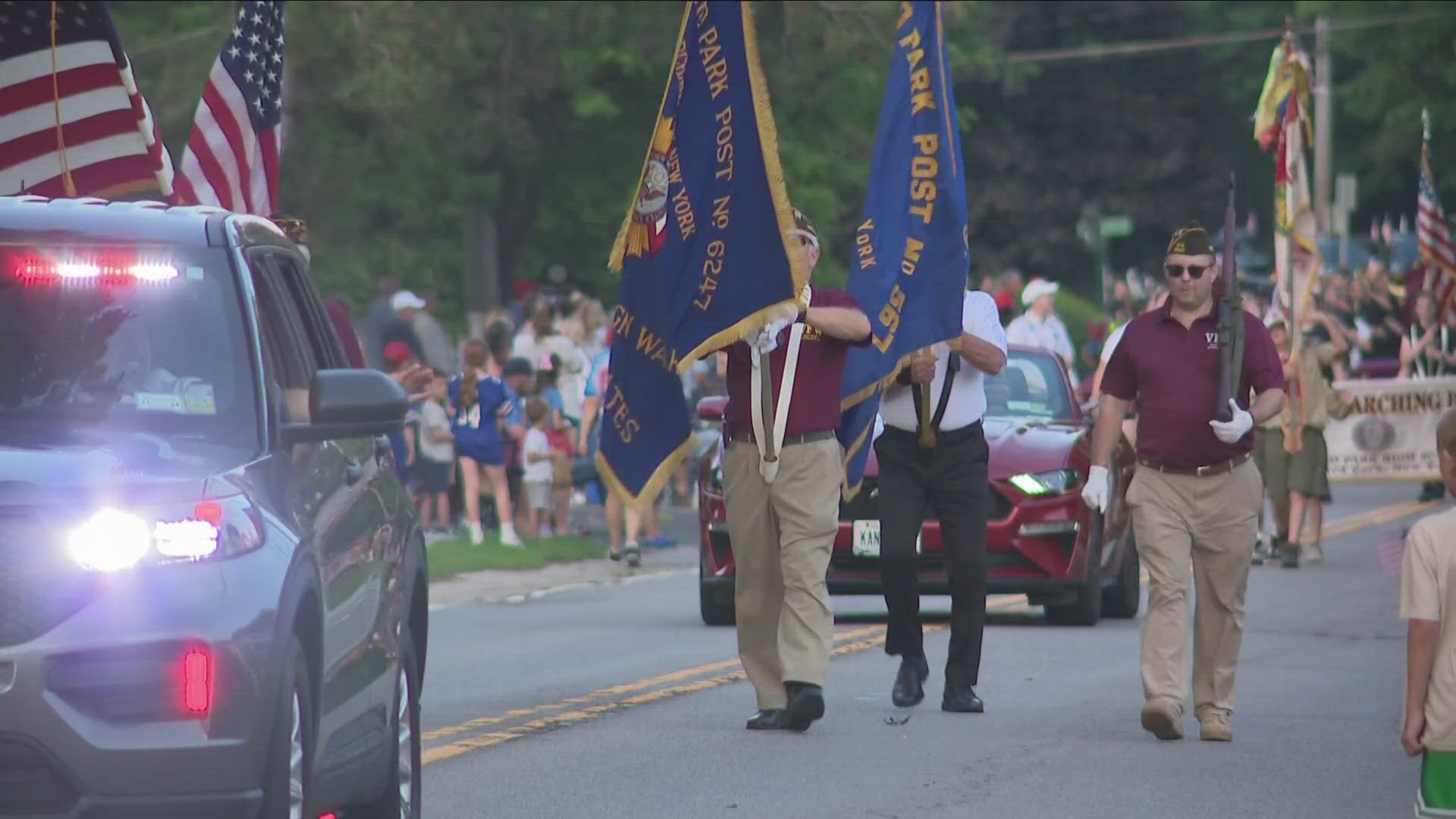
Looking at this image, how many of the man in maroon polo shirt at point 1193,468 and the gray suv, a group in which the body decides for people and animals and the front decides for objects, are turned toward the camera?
2

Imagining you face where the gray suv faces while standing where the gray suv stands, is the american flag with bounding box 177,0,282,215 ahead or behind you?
behind

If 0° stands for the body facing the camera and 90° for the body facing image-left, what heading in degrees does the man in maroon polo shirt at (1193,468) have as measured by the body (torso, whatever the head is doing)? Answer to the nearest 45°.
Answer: approximately 0°

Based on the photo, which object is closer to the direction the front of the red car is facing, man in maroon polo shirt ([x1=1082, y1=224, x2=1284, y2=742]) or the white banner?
the man in maroon polo shirt

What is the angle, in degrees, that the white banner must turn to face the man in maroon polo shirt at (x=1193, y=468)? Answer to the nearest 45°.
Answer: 0° — it already faces them

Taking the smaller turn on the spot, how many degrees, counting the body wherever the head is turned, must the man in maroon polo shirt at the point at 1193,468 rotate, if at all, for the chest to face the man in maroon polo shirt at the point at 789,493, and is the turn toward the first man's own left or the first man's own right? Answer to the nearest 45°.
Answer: approximately 90° to the first man's own right

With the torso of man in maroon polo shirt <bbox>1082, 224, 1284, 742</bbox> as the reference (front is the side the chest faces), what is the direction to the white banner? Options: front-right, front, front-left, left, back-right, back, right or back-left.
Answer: back

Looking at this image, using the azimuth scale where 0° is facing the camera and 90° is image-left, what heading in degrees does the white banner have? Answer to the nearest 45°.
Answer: approximately 0°
